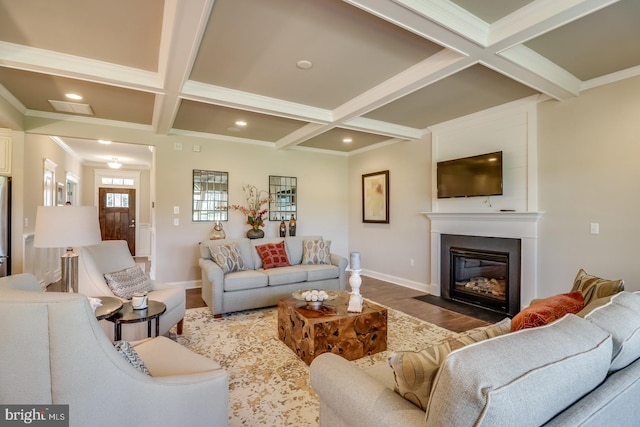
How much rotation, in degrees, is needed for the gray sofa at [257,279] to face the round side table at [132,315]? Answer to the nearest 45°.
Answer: approximately 90° to its right

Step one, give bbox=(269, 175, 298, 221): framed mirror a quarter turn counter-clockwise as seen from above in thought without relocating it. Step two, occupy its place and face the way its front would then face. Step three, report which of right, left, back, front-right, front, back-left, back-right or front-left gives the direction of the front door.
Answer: left

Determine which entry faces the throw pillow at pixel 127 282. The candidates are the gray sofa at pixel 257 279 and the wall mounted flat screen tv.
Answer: the wall mounted flat screen tv

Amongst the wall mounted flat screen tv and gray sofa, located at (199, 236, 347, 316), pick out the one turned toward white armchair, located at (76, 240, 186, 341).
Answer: the wall mounted flat screen tv

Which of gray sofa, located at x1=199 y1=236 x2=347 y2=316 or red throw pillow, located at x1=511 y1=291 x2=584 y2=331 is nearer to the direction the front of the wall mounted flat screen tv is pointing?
the gray sofa

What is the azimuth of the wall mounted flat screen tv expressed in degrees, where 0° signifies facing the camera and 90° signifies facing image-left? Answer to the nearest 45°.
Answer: approximately 45°

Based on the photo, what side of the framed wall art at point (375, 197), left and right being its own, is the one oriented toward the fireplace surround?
left

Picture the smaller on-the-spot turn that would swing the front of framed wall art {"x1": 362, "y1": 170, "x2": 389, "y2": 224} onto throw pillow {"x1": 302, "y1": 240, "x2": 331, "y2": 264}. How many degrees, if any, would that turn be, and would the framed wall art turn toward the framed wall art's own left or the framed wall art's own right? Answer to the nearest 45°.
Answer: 0° — it already faces it

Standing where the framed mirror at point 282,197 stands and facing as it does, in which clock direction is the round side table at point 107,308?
The round side table is roughly at 2 o'clock from the framed mirror.

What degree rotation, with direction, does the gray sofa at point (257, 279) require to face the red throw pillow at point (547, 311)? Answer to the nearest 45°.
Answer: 0° — it already faces it

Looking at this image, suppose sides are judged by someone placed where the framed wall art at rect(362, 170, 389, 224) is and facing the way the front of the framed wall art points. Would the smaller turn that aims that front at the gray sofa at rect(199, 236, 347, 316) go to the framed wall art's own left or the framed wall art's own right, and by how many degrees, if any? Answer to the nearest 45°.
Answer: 0° — it already faces it

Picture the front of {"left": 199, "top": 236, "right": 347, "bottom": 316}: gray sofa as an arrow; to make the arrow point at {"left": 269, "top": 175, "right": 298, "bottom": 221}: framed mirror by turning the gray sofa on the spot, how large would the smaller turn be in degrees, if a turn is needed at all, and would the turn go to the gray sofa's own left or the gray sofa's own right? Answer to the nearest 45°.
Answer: approximately 135° to the gray sofa's own left

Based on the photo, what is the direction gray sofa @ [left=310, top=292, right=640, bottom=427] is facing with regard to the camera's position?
facing away from the viewer and to the left of the viewer
